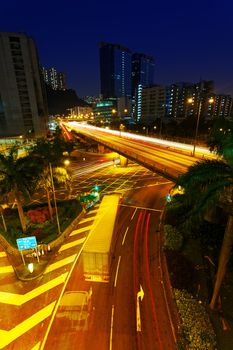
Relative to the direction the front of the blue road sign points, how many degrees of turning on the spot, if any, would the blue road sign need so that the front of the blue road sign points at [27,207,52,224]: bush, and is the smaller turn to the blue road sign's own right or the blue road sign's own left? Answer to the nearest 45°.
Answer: approximately 180°

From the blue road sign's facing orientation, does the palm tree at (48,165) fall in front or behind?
behind

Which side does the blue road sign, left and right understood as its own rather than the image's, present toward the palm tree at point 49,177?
back

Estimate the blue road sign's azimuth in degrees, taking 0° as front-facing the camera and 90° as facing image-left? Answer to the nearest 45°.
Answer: approximately 0°

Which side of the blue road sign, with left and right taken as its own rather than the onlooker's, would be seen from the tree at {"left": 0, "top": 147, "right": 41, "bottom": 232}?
back

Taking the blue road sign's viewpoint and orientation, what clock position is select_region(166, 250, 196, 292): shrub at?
The shrub is roughly at 10 o'clock from the blue road sign.

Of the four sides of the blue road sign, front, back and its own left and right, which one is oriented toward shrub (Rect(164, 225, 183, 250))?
left
